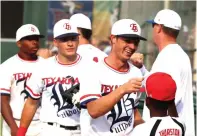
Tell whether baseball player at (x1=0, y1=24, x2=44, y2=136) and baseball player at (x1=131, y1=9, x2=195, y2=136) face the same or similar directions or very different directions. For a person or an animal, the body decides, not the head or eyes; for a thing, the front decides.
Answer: very different directions

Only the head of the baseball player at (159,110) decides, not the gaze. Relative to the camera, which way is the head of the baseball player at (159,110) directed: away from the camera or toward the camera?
away from the camera

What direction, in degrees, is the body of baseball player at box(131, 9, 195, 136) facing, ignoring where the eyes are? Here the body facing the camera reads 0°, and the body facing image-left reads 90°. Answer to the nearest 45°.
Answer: approximately 135°
